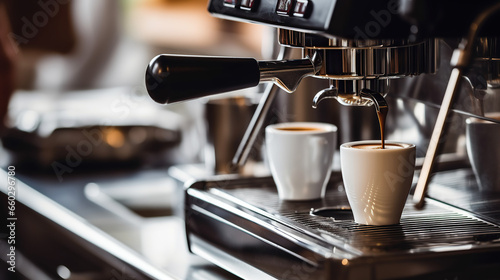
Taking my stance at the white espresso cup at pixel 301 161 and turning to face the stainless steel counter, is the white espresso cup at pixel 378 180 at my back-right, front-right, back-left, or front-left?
back-left

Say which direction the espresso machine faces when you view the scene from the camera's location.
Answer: facing the viewer and to the left of the viewer
